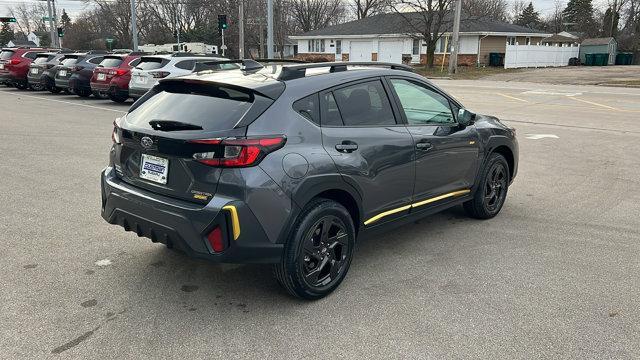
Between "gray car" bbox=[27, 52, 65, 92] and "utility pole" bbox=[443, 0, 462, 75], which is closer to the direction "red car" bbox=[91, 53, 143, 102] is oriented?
the utility pole

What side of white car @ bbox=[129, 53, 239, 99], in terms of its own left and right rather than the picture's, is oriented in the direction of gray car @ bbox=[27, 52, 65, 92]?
left

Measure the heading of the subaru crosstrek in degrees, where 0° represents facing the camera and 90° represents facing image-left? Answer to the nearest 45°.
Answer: approximately 225°

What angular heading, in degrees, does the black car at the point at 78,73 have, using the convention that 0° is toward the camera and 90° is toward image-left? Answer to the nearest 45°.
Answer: approximately 225°

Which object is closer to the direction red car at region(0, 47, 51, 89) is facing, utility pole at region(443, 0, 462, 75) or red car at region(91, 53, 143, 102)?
the utility pole

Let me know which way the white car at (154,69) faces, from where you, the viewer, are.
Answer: facing away from the viewer and to the right of the viewer

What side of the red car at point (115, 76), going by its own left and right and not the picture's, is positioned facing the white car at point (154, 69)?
right

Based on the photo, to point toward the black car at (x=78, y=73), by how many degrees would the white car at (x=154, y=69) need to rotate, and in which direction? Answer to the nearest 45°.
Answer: approximately 90° to its left

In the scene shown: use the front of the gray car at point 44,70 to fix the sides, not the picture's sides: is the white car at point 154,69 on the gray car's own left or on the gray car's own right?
on the gray car's own right

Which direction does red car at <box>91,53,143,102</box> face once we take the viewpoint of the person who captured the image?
facing away from the viewer and to the right of the viewer

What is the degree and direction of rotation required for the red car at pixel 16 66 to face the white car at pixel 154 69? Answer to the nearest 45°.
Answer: approximately 135° to its right
